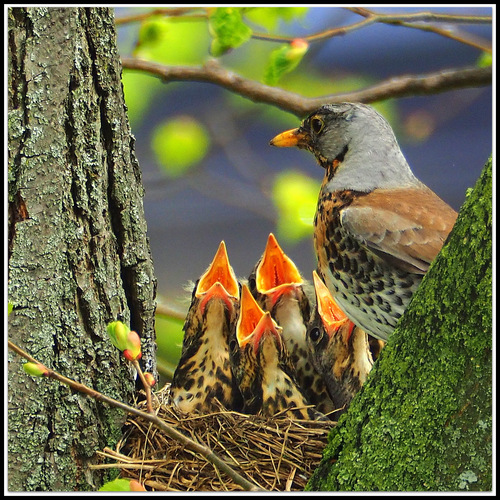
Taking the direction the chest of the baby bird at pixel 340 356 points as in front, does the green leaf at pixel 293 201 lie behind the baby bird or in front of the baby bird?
behind

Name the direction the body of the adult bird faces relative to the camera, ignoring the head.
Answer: to the viewer's left

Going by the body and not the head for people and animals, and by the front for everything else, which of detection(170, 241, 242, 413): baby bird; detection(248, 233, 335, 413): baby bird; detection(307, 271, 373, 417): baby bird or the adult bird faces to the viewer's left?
the adult bird

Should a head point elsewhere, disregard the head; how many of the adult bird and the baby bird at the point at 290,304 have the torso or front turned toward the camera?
1

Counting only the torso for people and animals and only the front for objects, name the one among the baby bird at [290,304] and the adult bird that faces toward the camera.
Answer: the baby bird

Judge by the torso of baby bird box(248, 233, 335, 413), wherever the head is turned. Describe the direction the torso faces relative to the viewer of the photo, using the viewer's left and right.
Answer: facing the viewer

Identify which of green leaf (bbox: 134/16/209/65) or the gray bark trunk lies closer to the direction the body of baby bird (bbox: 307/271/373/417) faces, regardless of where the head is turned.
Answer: the gray bark trunk

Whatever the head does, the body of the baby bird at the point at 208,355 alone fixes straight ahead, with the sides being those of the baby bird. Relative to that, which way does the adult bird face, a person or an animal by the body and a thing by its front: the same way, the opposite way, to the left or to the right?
to the right

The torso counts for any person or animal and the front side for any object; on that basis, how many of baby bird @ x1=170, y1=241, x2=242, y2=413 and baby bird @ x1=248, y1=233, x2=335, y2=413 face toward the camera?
2

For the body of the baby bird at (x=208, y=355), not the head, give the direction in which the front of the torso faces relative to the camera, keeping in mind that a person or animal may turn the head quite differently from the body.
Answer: toward the camera

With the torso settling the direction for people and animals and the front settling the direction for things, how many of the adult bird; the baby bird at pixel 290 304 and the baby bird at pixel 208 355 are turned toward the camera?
2
